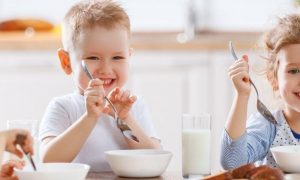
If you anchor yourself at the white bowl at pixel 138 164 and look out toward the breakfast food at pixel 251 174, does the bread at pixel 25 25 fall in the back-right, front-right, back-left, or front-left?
back-left

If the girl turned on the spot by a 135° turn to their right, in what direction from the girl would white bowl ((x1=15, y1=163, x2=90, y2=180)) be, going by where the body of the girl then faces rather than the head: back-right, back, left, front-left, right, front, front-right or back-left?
left

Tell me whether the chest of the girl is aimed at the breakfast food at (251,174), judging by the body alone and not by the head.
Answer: yes

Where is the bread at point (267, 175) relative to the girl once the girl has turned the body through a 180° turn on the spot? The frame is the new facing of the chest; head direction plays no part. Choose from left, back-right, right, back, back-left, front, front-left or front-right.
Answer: back

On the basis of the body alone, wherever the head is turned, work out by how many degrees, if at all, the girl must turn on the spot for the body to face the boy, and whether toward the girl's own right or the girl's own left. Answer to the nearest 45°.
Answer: approximately 90° to the girl's own right

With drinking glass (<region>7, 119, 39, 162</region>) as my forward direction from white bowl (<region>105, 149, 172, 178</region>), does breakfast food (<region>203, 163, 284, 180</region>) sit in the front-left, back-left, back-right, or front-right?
back-left

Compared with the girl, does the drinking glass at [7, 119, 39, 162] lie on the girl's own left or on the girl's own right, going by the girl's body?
on the girl's own right

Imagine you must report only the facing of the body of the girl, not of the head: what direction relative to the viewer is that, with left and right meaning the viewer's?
facing the viewer

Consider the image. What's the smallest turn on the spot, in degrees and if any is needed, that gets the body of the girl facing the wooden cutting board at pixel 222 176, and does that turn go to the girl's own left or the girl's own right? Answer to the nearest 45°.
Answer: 0° — they already face it
